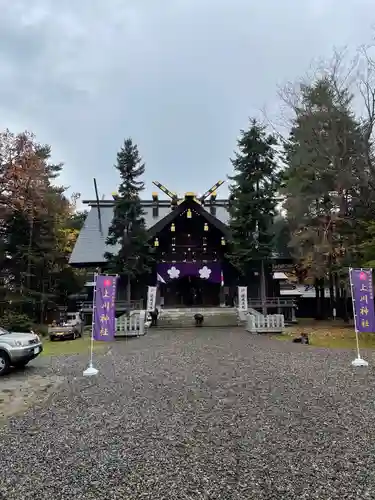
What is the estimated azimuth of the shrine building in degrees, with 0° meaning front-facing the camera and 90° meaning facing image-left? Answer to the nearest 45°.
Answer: approximately 0°

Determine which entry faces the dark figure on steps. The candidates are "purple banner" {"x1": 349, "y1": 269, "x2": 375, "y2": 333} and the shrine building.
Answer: the shrine building

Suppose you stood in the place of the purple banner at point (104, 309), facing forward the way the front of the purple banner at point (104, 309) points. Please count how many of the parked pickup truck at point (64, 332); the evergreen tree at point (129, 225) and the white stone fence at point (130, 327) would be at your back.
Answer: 3

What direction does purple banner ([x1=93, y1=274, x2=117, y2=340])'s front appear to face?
toward the camera

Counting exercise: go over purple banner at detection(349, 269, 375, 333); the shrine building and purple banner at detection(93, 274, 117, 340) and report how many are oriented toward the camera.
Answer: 3

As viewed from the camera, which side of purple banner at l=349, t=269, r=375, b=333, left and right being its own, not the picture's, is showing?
front

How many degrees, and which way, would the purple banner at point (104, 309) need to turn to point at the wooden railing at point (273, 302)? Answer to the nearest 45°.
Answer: approximately 135° to its left

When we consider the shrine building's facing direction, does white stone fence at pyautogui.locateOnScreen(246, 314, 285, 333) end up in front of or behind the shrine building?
in front

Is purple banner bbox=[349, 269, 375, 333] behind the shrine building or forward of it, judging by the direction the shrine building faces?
forward

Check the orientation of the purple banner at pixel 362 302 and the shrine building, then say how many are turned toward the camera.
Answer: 2

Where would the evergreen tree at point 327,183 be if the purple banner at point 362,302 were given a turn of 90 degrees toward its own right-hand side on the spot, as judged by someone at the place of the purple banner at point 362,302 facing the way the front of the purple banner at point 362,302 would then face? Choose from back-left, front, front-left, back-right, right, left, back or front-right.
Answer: right

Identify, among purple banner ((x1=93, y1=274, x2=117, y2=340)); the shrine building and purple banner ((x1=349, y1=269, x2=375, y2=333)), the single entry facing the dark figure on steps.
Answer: the shrine building

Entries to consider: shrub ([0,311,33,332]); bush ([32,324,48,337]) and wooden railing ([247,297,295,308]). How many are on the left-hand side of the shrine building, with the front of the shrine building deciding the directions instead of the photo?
1

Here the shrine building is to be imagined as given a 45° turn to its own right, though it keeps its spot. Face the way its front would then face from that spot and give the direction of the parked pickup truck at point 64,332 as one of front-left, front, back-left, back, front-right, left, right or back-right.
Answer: front

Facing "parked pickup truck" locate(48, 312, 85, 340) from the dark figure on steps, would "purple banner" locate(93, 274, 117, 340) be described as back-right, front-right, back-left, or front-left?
front-left

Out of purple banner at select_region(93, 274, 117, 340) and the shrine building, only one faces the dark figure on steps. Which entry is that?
the shrine building

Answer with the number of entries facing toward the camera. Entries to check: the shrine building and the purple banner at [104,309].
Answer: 2

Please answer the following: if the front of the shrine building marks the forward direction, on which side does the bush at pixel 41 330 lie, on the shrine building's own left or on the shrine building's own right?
on the shrine building's own right

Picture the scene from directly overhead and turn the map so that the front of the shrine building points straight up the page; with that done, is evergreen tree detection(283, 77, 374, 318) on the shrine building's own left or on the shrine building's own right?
on the shrine building's own left
